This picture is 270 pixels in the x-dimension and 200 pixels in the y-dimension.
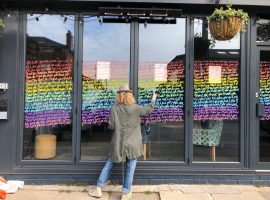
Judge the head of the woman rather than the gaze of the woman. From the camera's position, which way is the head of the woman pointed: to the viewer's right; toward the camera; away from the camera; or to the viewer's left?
away from the camera

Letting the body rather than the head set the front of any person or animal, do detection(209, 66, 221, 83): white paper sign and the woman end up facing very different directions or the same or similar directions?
very different directions

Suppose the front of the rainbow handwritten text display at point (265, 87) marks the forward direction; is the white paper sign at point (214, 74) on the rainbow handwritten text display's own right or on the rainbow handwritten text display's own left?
on the rainbow handwritten text display's own right

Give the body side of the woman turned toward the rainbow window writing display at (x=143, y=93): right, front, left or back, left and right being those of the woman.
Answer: front

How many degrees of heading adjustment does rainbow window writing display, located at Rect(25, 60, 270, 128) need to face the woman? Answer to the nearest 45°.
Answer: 0° — it already faces them

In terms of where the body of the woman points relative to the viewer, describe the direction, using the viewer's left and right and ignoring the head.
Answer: facing away from the viewer

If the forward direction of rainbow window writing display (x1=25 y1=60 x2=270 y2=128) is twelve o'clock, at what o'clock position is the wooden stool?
The wooden stool is roughly at 3 o'clock from the rainbow window writing display.

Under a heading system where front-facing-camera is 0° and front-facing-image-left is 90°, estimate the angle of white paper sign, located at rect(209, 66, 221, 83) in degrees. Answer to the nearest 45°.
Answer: approximately 0°

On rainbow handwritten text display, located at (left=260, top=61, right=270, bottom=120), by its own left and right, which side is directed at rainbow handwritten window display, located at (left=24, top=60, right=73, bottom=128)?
right

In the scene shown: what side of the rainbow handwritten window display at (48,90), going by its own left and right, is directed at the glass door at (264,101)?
left

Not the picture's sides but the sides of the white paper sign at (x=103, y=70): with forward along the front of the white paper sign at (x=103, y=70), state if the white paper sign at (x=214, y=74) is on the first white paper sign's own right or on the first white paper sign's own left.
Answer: on the first white paper sign's own left

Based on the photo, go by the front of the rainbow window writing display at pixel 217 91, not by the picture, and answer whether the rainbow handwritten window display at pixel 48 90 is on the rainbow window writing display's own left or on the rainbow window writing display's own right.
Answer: on the rainbow window writing display's own right

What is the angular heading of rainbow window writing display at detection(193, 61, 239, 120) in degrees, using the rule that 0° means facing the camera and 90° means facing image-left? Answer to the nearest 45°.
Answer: approximately 0°
